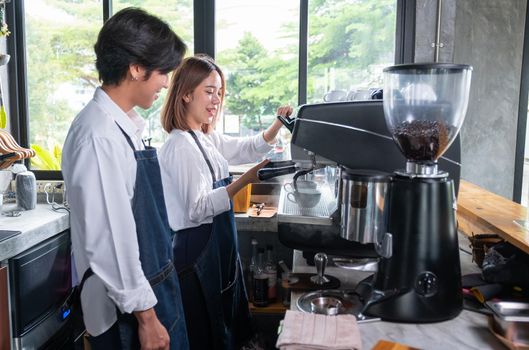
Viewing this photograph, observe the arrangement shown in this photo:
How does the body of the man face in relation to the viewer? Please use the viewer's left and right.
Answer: facing to the right of the viewer

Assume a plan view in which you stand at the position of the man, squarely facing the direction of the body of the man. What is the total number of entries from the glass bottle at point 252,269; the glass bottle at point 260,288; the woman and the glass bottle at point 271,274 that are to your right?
0

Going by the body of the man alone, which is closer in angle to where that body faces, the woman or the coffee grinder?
the coffee grinder

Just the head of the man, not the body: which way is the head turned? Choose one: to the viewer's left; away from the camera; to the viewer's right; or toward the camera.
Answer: to the viewer's right

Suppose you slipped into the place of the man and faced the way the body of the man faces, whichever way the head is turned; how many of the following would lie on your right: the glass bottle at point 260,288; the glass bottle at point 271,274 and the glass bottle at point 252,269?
0

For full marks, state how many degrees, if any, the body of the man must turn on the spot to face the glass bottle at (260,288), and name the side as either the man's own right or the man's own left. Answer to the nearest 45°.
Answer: approximately 45° to the man's own left

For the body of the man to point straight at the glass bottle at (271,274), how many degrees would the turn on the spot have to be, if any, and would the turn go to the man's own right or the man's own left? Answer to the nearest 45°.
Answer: approximately 45° to the man's own left

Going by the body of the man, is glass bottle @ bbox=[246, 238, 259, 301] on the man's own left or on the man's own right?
on the man's own left

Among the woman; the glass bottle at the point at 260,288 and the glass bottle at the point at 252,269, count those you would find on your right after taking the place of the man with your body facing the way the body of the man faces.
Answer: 0
